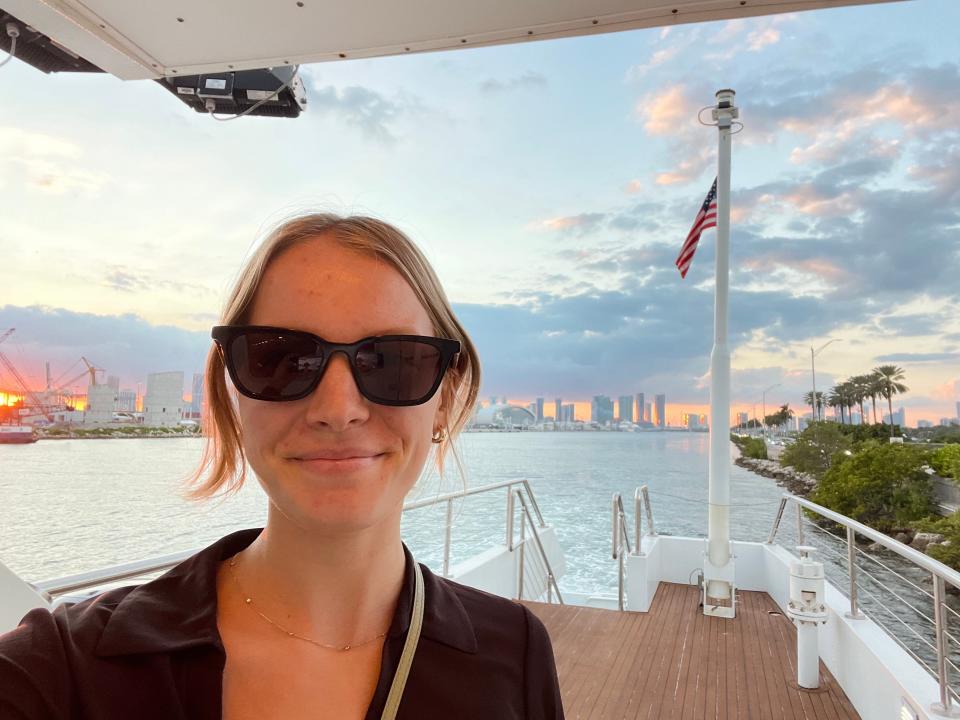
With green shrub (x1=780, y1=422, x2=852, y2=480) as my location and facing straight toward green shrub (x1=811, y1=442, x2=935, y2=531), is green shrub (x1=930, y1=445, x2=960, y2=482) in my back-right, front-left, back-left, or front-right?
front-left

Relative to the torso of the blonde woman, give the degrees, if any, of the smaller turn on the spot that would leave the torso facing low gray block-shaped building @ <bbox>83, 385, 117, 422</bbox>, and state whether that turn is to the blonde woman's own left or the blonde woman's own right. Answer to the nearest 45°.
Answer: approximately 180°

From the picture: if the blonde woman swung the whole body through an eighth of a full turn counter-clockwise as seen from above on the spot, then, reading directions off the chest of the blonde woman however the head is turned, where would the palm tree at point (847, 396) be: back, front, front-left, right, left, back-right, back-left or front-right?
left

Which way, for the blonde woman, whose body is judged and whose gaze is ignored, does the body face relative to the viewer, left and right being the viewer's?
facing the viewer

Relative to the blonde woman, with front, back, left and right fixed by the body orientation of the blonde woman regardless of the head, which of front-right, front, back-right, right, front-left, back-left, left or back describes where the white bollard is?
back-left

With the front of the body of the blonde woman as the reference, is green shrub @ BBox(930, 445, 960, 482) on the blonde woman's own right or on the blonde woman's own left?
on the blonde woman's own left

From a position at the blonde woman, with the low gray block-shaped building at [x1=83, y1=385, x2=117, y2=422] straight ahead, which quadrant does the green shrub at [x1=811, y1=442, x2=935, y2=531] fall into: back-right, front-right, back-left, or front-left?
front-right

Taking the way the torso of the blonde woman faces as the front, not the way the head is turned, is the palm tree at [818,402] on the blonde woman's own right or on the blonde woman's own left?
on the blonde woman's own left

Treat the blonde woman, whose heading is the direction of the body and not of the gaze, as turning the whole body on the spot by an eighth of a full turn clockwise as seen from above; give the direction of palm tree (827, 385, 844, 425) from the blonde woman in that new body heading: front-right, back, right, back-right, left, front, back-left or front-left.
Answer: back

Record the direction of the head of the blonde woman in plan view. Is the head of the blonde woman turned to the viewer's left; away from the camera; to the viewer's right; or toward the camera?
toward the camera

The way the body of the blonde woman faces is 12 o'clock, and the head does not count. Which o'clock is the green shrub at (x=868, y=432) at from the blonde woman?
The green shrub is roughly at 8 o'clock from the blonde woman.

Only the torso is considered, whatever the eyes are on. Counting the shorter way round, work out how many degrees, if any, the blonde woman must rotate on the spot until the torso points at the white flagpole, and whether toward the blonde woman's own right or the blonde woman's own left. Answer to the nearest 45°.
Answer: approximately 135° to the blonde woman's own left
